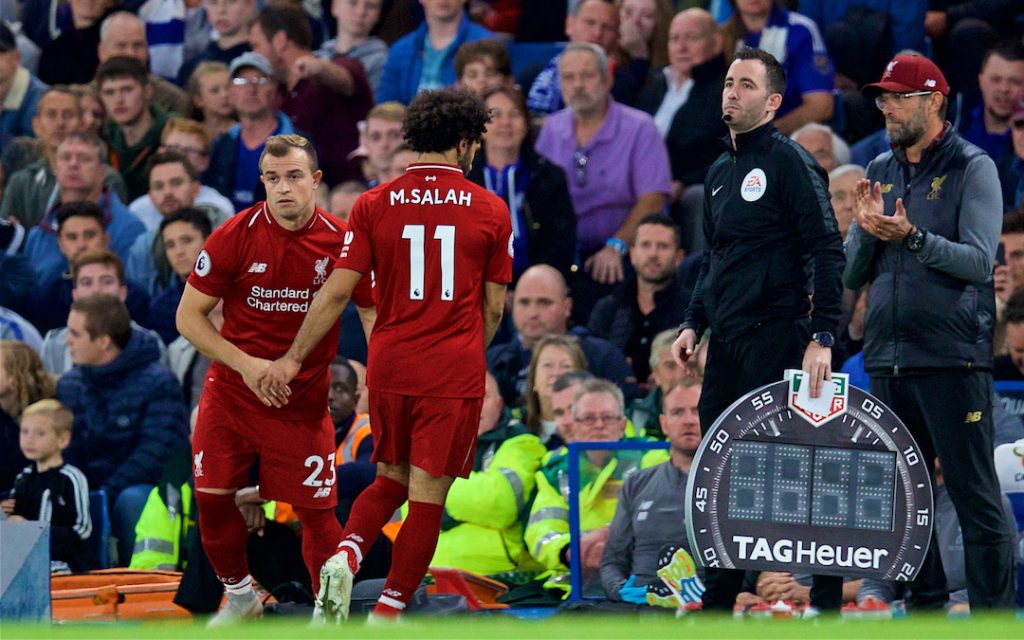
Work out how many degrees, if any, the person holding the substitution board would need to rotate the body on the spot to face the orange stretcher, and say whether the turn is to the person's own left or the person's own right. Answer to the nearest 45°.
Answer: approximately 45° to the person's own right

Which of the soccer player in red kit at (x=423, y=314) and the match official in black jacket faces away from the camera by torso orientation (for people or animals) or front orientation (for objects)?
the soccer player in red kit

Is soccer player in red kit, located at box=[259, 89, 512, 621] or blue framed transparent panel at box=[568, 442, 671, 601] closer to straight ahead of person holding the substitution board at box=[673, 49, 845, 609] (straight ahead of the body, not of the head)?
the soccer player in red kit

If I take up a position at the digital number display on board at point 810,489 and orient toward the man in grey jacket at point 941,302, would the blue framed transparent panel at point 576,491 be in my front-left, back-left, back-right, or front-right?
back-left

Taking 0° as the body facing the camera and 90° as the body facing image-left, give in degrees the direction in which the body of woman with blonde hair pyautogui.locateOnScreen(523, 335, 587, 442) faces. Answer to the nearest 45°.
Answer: approximately 0°

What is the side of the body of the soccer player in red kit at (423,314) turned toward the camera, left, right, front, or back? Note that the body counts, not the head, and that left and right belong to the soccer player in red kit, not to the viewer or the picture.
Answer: back

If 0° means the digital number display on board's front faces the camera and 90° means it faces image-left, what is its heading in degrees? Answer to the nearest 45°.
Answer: approximately 0°

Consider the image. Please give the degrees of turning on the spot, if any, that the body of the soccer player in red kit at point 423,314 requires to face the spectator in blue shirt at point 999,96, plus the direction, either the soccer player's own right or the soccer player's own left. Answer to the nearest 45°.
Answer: approximately 45° to the soccer player's own right

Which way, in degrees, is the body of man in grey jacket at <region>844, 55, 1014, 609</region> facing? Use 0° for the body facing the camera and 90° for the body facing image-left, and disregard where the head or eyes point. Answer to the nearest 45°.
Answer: approximately 45°

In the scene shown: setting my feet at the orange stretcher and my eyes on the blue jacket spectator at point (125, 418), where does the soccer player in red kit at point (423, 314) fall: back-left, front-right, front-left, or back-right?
back-right

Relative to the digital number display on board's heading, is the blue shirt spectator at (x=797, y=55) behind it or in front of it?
behind

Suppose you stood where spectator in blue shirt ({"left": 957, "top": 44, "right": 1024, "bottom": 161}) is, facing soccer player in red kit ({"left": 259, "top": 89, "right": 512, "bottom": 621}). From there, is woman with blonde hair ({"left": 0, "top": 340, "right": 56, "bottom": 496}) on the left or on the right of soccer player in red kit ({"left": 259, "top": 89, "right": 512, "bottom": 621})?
right

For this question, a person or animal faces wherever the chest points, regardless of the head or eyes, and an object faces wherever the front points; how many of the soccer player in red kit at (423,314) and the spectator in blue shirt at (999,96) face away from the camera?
1
